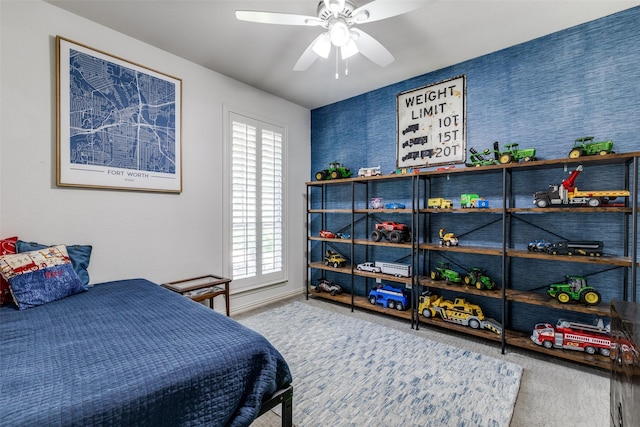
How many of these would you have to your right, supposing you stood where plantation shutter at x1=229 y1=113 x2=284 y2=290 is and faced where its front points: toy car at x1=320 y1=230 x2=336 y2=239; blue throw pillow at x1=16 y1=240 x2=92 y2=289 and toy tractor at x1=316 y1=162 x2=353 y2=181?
1

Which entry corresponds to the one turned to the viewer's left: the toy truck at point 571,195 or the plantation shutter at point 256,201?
the toy truck

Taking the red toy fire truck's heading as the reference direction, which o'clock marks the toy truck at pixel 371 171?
The toy truck is roughly at 12 o'clock from the red toy fire truck.

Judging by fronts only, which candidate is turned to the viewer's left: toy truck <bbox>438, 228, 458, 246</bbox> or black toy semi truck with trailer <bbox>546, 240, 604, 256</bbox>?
the black toy semi truck with trailer

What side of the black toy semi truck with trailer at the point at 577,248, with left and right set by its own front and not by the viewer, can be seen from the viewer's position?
left

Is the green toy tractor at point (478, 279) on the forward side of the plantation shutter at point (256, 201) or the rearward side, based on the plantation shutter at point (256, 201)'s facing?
on the forward side

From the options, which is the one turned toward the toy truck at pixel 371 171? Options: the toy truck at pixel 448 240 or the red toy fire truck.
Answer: the red toy fire truck

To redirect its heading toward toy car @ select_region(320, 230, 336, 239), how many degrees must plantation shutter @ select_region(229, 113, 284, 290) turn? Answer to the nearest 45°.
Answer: approximately 45° to its left

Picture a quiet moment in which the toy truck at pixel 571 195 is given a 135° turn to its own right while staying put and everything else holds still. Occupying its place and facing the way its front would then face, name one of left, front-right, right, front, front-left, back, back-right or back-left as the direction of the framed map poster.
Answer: back

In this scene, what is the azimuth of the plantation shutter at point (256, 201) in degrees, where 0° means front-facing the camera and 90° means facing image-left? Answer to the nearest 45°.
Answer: approximately 315°

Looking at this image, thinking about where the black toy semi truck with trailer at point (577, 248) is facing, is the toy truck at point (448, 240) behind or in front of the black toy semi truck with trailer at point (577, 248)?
in front

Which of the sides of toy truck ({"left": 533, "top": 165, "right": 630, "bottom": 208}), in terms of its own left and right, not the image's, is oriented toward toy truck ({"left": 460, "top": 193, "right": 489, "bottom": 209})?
front

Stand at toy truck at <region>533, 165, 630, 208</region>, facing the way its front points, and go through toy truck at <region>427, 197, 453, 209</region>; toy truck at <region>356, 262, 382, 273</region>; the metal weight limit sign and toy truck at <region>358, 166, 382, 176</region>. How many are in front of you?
4

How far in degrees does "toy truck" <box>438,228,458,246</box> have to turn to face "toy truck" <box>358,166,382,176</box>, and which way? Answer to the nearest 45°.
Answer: approximately 135° to its right

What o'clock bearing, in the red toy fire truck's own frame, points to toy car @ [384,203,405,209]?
The toy car is roughly at 12 o'clock from the red toy fire truck.
